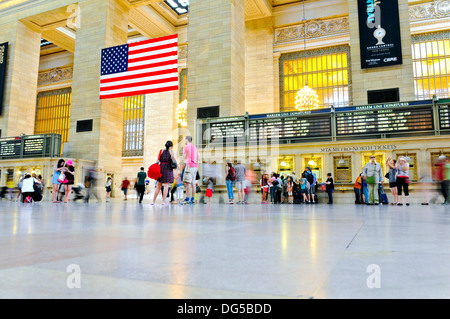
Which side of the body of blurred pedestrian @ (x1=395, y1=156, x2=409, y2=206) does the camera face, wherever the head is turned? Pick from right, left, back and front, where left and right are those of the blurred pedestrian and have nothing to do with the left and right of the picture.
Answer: front

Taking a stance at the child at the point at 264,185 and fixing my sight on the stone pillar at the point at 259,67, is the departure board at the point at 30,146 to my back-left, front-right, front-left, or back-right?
front-left

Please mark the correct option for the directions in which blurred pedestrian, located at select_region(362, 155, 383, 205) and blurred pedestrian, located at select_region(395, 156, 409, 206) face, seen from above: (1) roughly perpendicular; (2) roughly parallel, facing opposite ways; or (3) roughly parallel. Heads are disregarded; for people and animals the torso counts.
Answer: roughly parallel

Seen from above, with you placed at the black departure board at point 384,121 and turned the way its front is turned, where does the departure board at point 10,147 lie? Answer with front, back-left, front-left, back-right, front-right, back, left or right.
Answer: right

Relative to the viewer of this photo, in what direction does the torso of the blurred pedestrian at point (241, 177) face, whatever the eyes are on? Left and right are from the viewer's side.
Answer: facing away from the viewer

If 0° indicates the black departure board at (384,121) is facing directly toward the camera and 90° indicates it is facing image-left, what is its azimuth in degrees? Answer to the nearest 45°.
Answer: approximately 0°

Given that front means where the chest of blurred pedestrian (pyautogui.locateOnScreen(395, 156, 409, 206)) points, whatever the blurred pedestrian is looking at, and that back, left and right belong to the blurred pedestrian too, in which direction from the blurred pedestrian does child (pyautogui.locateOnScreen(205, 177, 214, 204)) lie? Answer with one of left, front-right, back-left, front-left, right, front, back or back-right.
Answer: right

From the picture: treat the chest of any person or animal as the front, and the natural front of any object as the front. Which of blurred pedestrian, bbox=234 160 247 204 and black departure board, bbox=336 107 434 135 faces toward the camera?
the black departure board

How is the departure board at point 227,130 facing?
toward the camera

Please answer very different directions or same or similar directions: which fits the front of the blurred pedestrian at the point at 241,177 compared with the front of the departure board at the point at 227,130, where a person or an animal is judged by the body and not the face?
very different directions

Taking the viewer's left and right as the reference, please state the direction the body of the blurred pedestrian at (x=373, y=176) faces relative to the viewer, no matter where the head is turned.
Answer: facing the viewer
